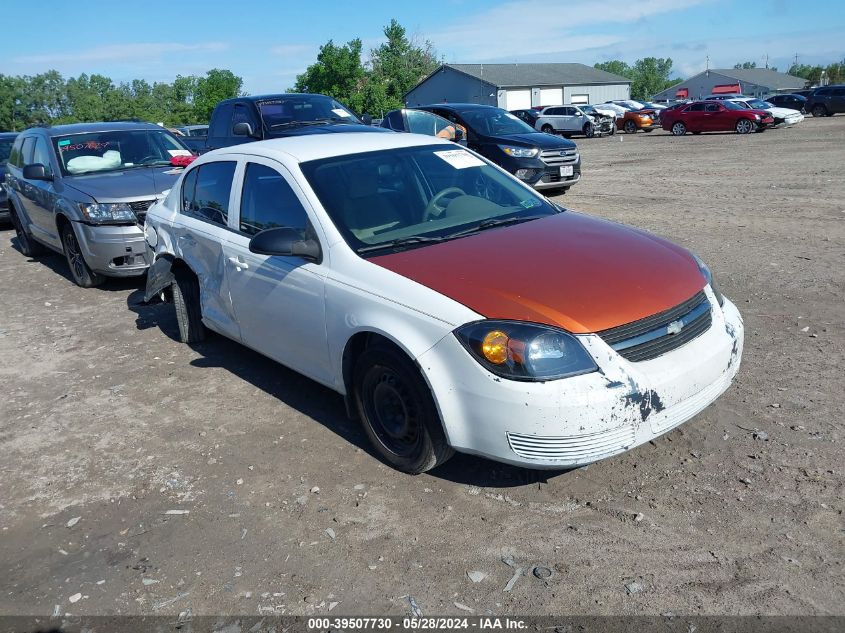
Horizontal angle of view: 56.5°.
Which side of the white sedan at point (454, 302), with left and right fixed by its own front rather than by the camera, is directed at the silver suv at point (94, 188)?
back

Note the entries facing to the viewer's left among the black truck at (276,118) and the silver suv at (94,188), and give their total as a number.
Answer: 0

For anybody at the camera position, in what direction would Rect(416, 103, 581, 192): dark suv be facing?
facing the viewer and to the right of the viewer

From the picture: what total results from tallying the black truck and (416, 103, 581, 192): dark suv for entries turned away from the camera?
0

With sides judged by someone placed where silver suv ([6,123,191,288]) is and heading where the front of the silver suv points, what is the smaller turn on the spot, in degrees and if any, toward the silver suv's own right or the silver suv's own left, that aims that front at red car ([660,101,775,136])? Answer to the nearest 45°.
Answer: approximately 90° to the silver suv's own left

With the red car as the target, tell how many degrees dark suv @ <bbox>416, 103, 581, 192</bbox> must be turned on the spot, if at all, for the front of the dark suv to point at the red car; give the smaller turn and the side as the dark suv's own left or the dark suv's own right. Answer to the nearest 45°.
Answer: approximately 90° to the dark suv's own left

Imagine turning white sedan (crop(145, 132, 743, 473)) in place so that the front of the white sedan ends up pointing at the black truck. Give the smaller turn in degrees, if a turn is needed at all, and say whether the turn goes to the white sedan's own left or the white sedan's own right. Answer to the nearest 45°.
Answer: approximately 135° to the white sedan's own left

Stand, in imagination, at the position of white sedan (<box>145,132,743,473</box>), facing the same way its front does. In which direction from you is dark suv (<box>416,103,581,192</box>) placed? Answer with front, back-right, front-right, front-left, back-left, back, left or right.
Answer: back-left

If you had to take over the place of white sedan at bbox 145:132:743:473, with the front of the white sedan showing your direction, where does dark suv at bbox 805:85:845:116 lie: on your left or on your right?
on your left
